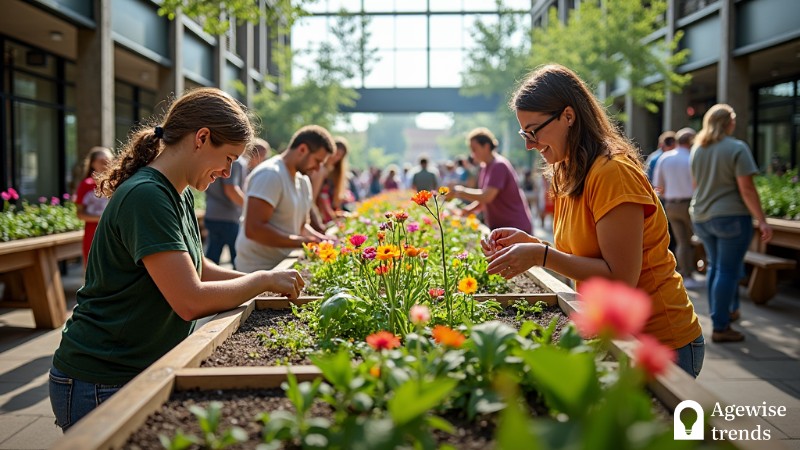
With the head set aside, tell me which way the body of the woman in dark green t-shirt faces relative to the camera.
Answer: to the viewer's right

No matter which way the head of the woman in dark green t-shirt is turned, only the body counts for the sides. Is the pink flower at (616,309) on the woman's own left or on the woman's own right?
on the woman's own right

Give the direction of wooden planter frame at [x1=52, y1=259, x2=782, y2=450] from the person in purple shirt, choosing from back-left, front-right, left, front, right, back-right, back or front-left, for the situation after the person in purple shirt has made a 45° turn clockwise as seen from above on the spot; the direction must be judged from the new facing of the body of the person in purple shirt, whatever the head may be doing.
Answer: back-left

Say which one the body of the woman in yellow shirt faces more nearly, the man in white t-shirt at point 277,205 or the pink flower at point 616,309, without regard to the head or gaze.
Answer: the man in white t-shirt

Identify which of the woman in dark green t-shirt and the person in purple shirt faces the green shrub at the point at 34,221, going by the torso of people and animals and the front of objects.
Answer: the person in purple shirt

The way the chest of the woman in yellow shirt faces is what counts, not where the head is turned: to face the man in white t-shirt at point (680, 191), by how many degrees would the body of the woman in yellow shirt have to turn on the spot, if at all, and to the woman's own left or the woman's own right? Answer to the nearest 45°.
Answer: approximately 90° to the woman's own right

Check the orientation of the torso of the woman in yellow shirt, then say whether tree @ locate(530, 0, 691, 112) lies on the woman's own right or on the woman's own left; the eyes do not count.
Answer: on the woman's own right

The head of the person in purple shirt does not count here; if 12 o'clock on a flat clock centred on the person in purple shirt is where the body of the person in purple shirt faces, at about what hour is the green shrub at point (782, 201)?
The green shrub is roughly at 5 o'clock from the person in purple shirt.

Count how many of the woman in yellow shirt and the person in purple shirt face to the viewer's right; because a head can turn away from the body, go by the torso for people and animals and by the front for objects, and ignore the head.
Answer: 0

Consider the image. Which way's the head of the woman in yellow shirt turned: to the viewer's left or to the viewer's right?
to the viewer's left

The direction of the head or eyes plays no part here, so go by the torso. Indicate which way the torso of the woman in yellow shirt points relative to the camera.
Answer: to the viewer's left

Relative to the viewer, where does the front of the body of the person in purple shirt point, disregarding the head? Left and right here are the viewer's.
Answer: facing to the left of the viewer

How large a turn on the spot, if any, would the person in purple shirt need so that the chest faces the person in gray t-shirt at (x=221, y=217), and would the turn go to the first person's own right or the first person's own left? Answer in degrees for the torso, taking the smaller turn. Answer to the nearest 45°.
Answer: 0° — they already face them

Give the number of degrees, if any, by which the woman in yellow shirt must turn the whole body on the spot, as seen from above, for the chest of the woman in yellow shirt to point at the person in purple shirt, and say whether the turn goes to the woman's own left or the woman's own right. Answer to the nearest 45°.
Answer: approximately 90° to the woman's own right

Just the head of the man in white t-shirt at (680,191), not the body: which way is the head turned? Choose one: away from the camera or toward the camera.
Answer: away from the camera
